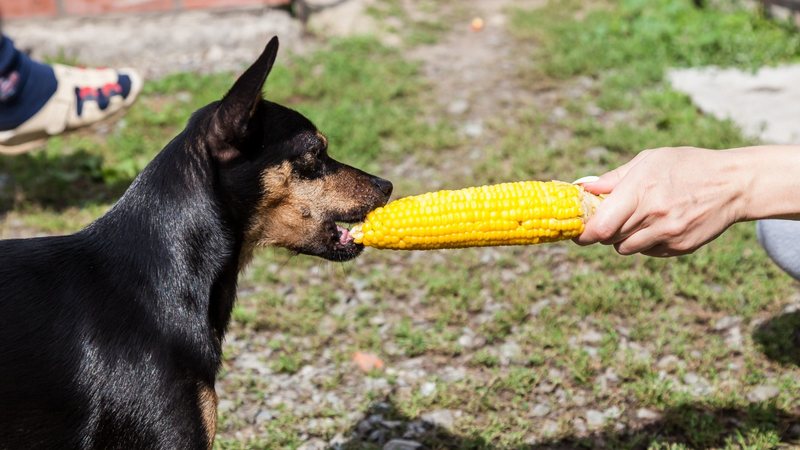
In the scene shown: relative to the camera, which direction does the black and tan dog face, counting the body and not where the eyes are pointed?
to the viewer's right

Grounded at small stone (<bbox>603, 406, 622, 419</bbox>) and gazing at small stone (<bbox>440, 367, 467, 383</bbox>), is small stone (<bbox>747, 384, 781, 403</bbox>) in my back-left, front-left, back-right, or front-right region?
back-right

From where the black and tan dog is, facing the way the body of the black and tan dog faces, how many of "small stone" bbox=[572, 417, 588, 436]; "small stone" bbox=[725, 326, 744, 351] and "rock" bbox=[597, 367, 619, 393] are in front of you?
3

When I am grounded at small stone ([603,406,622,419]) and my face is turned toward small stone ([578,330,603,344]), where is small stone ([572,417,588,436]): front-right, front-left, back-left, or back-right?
back-left

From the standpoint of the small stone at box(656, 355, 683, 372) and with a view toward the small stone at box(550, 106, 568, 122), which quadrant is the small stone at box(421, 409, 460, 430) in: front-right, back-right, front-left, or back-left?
back-left

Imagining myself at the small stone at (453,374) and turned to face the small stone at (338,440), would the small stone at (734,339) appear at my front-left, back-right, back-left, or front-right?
back-left

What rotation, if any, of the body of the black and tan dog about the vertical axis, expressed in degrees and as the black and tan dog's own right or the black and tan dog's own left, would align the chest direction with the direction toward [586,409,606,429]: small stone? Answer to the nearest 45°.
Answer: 0° — it already faces it

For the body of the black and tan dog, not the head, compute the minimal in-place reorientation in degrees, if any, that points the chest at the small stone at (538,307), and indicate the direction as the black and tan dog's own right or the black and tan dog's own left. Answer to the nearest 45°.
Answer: approximately 45° to the black and tan dog's own left

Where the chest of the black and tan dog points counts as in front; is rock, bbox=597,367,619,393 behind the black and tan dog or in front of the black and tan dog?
in front

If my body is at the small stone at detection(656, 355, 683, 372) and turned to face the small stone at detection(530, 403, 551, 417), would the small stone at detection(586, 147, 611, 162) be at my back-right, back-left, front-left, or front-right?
back-right
